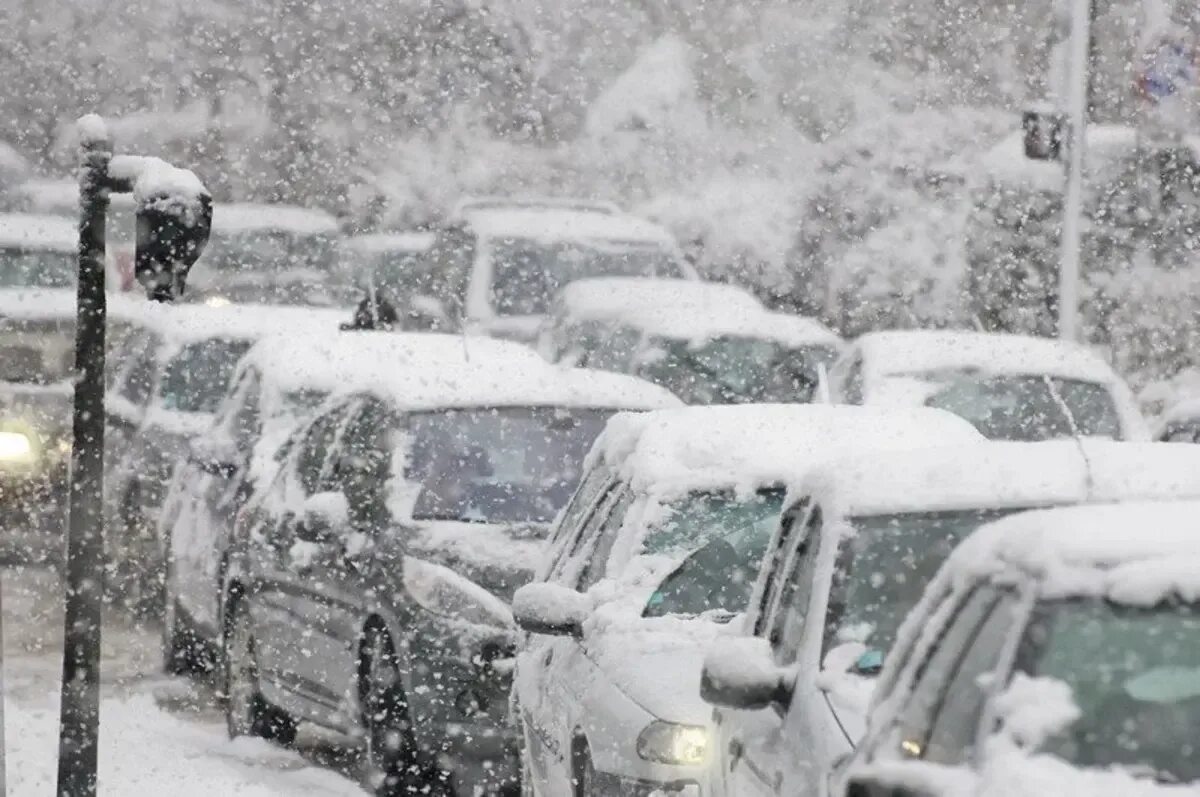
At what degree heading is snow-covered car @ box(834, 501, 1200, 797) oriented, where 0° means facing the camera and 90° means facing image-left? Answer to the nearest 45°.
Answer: approximately 315°

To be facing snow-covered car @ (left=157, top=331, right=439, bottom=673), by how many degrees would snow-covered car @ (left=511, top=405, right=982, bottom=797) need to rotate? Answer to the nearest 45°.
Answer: approximately 180°

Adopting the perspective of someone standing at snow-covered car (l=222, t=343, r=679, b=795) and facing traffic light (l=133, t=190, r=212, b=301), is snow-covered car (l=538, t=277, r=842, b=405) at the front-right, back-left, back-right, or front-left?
back-right

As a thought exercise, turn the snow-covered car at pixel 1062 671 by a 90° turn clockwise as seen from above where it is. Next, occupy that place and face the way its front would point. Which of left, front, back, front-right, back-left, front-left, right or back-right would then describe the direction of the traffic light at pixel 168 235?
right
